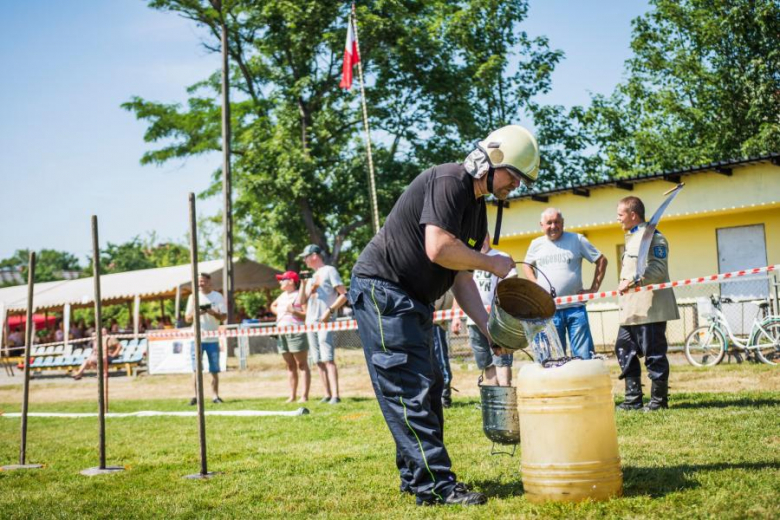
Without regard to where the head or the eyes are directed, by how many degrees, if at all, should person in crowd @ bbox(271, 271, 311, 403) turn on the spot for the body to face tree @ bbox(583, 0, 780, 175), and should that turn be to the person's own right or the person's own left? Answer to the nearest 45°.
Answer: approximately 180°

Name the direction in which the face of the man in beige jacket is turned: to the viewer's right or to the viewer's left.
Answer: to the viewer's left

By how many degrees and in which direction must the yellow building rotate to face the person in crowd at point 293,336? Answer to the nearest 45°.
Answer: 0° — it already faces them

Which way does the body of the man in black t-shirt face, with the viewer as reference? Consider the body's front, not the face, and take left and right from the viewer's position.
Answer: facing to the right of the viewer

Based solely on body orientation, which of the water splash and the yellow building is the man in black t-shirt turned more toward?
the water splash

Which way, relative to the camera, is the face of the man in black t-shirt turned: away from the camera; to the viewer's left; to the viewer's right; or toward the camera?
to the viewer's right

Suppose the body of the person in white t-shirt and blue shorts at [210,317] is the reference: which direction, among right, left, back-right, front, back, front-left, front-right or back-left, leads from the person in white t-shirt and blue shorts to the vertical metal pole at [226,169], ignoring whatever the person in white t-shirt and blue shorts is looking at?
back

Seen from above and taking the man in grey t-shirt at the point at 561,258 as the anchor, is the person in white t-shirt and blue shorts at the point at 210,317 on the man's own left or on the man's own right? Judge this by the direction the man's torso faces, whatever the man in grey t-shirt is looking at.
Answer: on the man's own right

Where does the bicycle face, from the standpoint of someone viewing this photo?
facing to the left of the viewer

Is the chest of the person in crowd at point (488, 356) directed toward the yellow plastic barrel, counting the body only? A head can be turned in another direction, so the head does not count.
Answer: yes

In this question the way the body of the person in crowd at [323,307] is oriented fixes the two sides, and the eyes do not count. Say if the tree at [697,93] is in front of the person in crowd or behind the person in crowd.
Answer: behind

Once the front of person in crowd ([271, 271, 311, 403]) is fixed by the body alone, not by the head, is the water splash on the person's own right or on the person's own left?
on the person's own left
